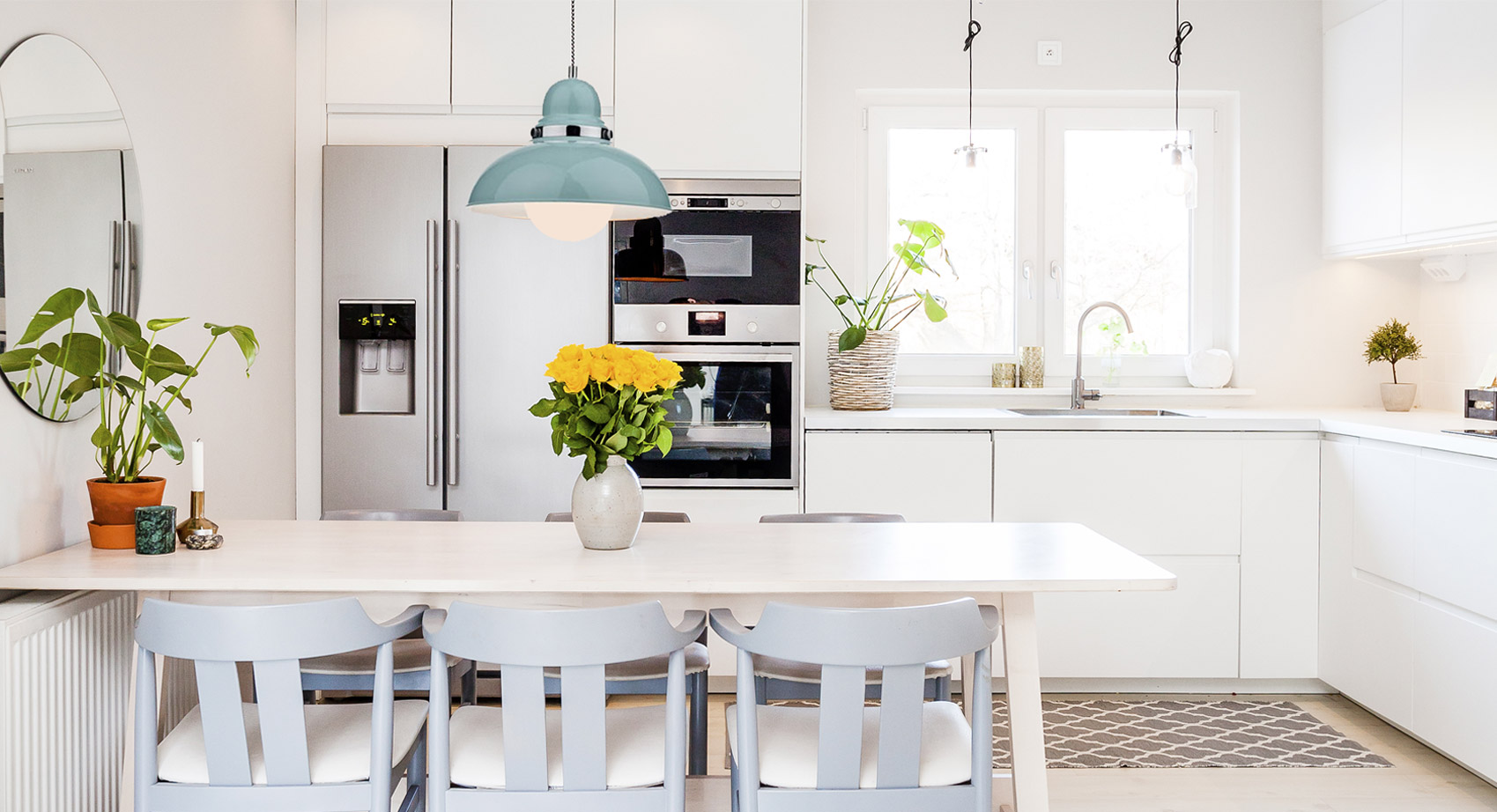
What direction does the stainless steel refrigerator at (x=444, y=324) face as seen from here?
toward the camera

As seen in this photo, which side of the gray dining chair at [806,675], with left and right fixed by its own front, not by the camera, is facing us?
front

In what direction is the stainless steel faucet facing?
to the viewer's right

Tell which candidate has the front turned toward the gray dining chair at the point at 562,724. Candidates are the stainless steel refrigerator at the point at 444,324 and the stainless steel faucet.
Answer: the stainless steel refrigerator

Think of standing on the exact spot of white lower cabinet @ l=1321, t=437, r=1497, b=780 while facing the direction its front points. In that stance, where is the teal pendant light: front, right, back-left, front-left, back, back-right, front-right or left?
front

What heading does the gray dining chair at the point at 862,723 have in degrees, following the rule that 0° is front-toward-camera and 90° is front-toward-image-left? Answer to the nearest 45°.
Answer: approximately 180°

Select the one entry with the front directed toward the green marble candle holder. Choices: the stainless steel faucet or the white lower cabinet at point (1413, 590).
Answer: the white lower cabinet

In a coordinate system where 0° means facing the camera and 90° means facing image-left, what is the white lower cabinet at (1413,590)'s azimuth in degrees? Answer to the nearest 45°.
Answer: approximately 45°

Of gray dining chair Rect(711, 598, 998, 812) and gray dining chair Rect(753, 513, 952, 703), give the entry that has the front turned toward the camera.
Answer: gray dining chair Rect(753, 513, 952, 703)

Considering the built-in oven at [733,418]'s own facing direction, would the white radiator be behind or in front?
in front

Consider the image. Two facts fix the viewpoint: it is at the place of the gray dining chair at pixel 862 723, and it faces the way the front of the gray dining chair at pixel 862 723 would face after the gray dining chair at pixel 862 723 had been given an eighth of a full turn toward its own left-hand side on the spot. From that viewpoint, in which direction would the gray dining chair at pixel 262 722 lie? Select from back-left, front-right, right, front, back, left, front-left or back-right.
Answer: front-left

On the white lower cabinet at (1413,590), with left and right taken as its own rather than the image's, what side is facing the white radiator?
front

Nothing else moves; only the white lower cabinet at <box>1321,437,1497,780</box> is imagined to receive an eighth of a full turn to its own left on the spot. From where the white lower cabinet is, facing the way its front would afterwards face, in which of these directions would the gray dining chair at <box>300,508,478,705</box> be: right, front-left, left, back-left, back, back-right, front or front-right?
front-right

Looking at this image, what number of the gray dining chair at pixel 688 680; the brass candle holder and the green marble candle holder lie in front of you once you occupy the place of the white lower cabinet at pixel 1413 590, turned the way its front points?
3

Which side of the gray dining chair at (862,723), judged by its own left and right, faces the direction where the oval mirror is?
left
